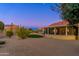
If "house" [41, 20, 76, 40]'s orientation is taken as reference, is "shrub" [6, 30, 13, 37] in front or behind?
in front

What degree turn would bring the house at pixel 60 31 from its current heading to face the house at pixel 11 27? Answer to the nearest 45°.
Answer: approximately 45° to its right

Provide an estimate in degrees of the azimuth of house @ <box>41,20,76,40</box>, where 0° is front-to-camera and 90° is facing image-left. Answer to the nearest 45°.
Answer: approximately 45°

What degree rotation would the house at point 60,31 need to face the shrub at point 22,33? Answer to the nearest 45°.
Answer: approximately 45° to its right
